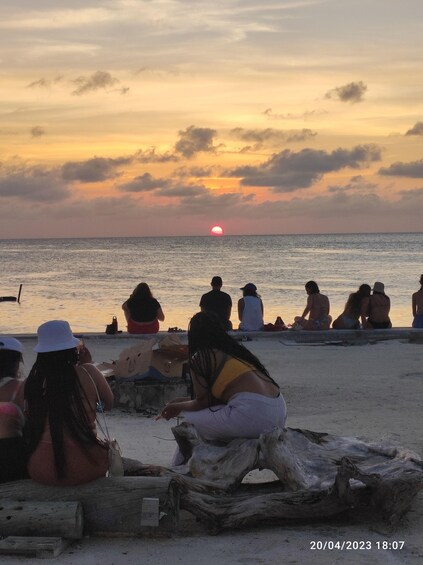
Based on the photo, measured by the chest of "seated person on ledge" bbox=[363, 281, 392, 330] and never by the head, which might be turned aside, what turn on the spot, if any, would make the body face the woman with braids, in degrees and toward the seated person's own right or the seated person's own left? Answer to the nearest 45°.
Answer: approximately 180°

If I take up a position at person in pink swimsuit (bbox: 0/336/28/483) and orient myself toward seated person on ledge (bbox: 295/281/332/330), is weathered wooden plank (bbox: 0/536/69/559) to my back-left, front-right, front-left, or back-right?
back-right

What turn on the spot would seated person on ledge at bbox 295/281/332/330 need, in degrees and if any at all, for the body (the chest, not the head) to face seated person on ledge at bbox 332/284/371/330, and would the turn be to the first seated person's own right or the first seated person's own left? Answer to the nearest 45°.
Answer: approximately 135° to the first seated person's own right

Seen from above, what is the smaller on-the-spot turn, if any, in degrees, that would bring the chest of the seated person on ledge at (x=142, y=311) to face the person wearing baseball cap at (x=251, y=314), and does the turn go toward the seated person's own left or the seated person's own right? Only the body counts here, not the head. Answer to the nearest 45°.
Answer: approximately 45° to the seated person's own right

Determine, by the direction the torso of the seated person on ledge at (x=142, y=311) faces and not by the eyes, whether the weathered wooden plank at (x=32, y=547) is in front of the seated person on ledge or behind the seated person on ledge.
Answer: behind

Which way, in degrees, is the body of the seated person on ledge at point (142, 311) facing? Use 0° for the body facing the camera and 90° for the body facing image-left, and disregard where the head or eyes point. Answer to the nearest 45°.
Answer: approximately 180°

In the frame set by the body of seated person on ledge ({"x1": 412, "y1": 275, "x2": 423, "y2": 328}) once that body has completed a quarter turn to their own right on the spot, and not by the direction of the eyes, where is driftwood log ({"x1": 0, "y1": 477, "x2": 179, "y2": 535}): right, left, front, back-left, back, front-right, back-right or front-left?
right

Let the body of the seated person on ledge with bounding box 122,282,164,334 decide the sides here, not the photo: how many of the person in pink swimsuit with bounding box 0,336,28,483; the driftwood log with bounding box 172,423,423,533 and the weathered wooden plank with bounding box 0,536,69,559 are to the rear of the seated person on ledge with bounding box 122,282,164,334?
3

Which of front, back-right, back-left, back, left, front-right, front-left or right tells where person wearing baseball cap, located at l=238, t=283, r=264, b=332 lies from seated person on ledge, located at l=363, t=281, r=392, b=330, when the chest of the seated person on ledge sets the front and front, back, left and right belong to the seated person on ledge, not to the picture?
left

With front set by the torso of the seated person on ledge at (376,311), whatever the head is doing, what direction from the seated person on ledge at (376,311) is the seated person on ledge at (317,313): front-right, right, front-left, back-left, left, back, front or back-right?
left

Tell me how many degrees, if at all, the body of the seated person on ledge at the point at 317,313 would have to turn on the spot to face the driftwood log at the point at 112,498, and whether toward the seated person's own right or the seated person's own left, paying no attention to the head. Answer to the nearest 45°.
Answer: approximately 135° to the seated person's own left

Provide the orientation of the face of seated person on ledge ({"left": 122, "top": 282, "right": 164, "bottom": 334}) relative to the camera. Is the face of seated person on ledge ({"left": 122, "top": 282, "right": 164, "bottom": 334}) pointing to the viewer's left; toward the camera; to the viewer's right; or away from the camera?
away from the camera

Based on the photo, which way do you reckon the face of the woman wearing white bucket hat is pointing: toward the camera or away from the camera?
away from the camera

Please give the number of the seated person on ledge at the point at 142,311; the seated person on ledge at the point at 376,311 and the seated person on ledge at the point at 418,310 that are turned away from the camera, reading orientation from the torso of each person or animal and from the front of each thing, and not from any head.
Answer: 3

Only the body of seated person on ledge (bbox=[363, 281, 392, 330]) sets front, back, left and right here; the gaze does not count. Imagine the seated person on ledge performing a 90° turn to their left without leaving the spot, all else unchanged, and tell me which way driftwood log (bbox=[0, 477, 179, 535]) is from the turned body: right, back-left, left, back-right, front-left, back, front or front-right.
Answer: left

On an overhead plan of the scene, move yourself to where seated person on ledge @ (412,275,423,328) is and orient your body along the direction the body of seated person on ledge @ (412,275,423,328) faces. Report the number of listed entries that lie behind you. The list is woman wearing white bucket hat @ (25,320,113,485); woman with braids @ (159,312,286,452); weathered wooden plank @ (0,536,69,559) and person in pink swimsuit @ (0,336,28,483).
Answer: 4

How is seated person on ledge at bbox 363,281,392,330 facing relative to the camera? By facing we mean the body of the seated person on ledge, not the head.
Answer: away from the camera

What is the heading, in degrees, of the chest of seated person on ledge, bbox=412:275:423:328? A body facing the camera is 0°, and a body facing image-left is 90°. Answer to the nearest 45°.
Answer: approximately 180°

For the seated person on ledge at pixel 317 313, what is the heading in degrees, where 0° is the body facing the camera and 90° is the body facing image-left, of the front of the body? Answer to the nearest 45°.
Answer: approximately 135°
